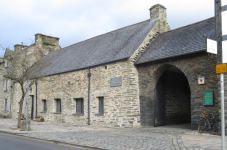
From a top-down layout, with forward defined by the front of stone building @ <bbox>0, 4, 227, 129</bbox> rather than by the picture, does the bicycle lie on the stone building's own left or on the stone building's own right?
on the stone building's own left
